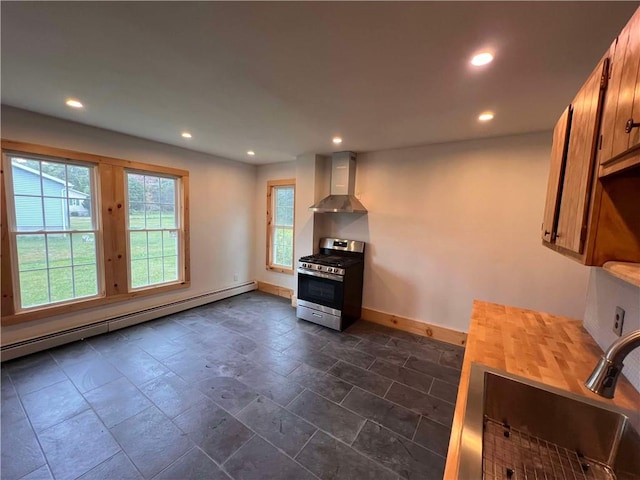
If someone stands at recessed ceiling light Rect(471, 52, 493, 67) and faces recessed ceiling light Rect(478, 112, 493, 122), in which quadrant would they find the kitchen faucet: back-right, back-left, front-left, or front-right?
back-right

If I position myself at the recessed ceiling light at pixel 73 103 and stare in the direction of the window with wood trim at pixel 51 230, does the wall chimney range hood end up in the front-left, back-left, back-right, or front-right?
back-right

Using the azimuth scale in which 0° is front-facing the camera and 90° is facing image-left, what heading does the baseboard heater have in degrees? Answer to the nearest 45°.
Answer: approximately 315°

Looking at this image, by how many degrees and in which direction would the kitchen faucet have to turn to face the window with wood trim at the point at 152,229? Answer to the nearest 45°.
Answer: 0° — it already faces it

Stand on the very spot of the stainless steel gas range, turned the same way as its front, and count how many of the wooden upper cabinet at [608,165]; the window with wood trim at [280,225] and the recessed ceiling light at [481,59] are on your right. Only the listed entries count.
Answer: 1

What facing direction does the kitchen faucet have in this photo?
to the viewer's left

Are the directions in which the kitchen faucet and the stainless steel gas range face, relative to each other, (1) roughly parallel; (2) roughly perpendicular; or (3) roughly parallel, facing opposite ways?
roughly perpendicular

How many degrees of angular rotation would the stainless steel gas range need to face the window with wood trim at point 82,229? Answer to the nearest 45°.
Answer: approximately 45° to its right

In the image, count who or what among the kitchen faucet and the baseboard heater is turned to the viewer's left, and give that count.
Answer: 1

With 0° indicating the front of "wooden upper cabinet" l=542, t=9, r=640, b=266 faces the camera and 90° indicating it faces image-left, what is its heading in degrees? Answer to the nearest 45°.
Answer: approximately 45°
